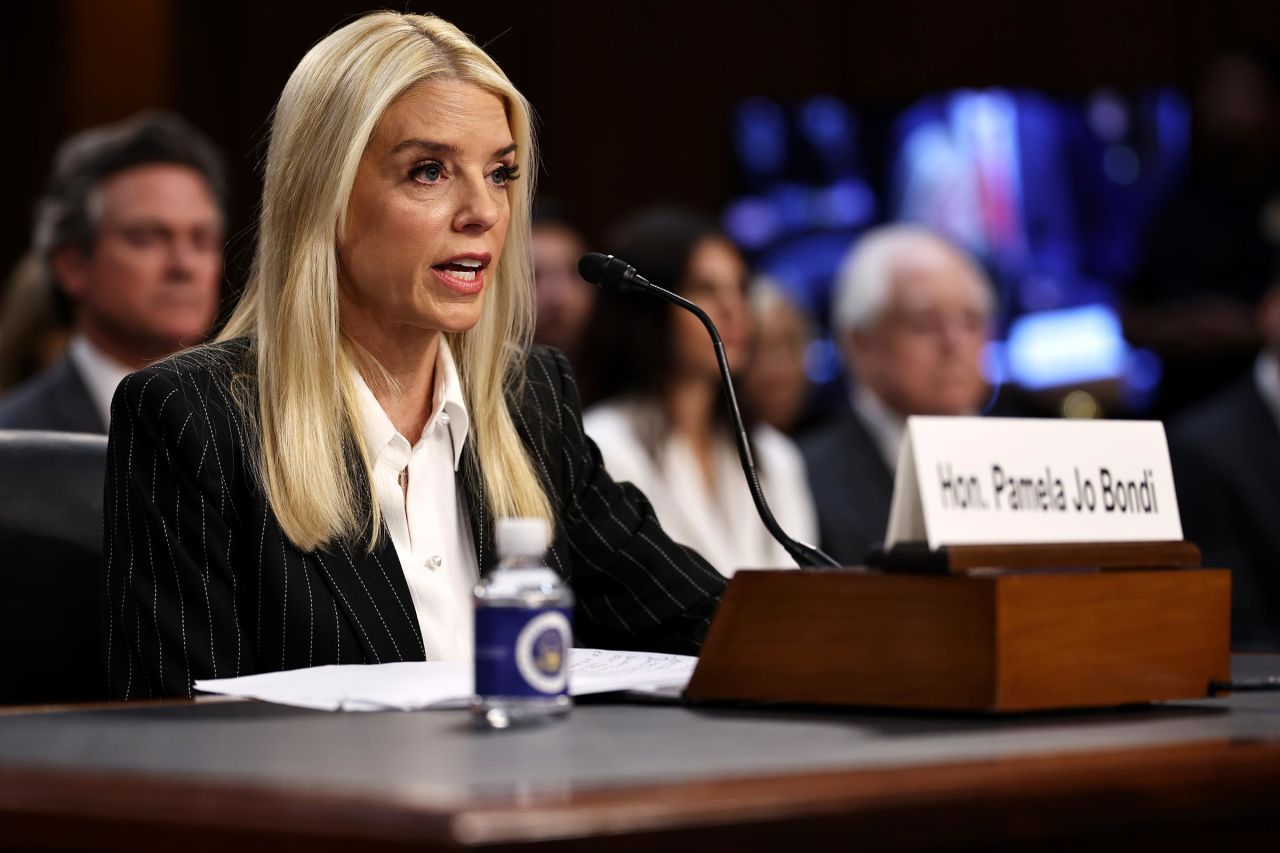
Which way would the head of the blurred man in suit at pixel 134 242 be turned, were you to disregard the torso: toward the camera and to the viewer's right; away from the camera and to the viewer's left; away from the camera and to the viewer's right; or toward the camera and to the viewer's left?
toward the camera and to the viewer's right

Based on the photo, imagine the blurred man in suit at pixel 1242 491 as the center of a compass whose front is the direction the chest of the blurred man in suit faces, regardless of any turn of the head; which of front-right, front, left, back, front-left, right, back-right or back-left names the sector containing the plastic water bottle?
front-right

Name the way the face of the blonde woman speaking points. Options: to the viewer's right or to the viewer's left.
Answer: to the viewer's right

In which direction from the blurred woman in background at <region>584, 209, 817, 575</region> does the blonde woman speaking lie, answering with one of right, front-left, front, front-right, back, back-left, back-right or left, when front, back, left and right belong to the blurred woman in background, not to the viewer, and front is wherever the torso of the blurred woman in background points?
front-right

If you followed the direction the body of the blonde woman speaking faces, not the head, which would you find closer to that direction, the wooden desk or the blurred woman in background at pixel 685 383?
the wooden desk

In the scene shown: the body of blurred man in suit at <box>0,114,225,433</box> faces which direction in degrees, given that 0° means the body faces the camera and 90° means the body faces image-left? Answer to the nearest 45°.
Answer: approximately 315°

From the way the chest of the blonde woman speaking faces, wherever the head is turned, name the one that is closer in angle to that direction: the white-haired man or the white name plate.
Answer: the white name plate
